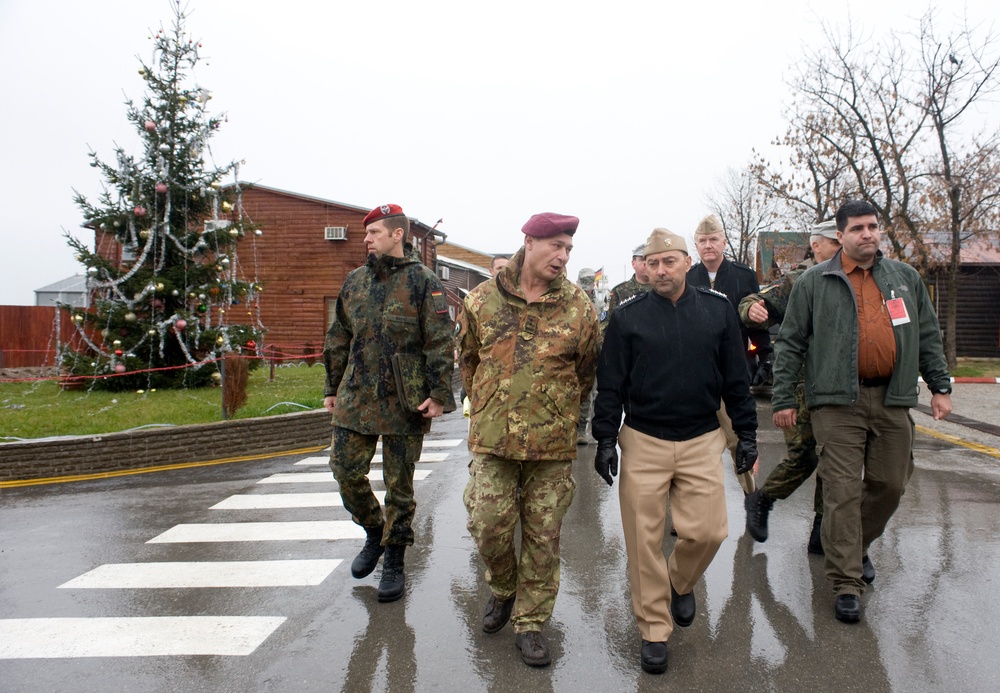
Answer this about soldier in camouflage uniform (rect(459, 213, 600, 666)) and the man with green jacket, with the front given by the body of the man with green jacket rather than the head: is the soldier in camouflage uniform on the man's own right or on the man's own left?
on the man's own right

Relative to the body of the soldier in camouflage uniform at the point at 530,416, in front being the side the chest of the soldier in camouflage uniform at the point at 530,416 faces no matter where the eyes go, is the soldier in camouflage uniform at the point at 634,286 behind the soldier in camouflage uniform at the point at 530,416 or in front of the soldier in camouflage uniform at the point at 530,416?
behind

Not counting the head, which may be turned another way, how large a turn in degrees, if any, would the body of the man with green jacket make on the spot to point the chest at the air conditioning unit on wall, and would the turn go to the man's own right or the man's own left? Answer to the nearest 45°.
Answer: approximately 135° to the man's own right

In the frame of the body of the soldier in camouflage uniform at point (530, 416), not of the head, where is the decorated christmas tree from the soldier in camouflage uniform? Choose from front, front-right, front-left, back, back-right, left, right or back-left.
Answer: back-right

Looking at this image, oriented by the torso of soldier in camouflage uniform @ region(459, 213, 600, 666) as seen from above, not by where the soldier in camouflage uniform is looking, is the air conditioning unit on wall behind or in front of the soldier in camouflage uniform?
behind

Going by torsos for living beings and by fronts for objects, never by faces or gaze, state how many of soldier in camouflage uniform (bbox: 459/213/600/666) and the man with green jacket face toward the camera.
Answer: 2

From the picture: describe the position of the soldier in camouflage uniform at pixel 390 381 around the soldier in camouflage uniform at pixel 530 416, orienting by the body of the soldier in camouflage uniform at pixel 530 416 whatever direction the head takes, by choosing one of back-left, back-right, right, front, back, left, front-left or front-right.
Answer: back-right

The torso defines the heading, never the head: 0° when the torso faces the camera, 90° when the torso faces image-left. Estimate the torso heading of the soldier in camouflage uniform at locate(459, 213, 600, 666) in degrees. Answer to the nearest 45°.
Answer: approximately 0°

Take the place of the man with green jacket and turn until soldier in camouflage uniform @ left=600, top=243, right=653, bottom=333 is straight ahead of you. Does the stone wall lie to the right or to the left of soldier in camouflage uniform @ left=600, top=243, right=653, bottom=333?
left
